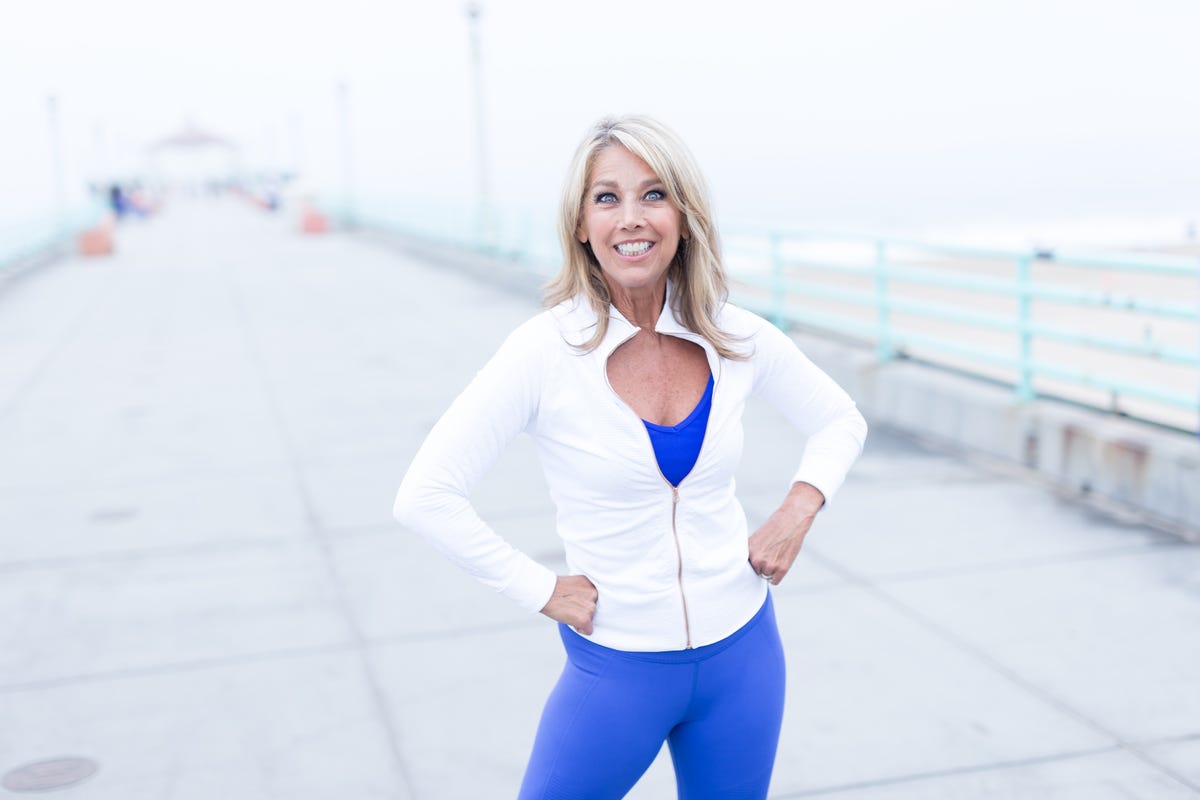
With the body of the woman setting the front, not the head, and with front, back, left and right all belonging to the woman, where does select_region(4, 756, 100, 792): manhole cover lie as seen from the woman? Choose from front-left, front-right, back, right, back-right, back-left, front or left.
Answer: back-right

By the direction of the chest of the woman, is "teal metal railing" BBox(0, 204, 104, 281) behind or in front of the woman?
behind

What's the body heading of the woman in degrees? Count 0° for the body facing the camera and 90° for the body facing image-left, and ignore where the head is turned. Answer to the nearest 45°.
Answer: approximately 0°

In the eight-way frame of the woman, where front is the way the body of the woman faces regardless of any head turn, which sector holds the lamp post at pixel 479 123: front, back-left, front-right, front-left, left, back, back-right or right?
back

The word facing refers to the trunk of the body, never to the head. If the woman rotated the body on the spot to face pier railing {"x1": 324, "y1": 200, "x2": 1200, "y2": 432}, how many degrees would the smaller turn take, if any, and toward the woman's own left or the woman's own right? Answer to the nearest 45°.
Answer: approximately 180°
